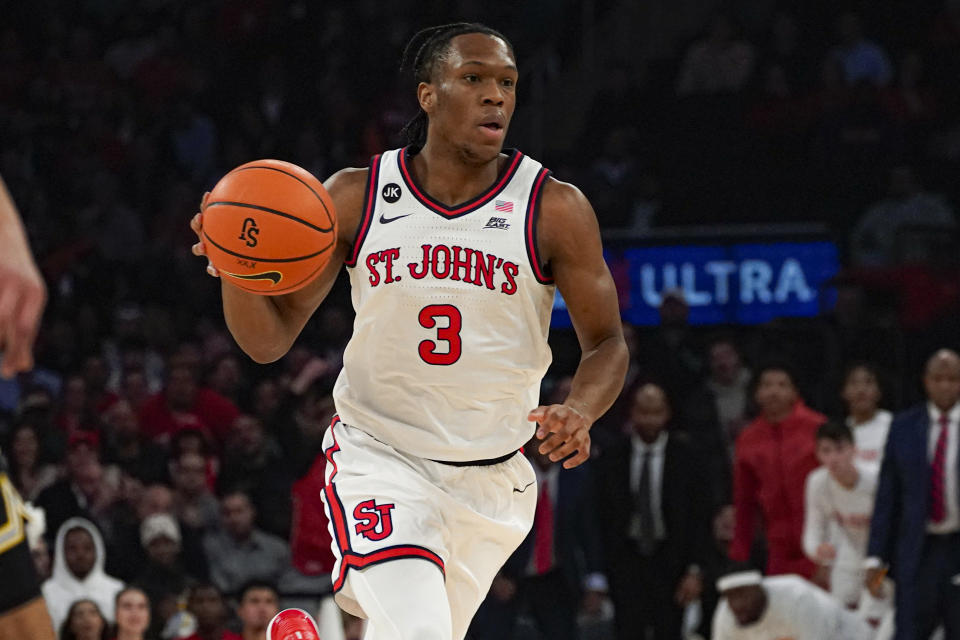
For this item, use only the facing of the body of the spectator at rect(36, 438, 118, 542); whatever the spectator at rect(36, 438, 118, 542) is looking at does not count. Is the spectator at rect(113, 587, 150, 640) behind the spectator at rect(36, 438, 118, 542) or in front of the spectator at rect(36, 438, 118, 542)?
in front

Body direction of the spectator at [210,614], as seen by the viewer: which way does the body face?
toward the camera

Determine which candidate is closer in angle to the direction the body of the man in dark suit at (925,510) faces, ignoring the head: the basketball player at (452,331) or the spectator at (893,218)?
the basketball player

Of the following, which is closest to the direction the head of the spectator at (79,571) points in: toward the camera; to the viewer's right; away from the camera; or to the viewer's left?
toward the camera

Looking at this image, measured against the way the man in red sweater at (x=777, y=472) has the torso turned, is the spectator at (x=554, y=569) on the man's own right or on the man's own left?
on the man's own right

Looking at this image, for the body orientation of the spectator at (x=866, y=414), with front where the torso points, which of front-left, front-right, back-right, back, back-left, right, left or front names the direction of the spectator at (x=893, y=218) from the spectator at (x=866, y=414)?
back-right

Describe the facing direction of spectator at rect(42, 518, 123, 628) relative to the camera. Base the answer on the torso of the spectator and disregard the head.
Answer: toward the camera

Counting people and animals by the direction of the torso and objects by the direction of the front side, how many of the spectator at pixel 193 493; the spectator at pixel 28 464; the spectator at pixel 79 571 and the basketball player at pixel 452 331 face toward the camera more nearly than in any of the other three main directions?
4

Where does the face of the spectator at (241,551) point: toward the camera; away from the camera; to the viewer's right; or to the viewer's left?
toward the camera

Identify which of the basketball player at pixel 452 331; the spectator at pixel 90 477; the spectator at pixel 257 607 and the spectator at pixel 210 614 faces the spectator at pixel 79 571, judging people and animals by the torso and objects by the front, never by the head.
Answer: the spectator at pixel 90 477

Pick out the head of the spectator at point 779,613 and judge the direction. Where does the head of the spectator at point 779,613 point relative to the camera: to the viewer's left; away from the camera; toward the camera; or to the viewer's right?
toward the camera

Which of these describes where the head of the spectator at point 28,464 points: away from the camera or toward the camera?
toward the camera

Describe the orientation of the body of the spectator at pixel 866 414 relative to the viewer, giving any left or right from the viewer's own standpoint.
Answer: facing the viewer and to the left of the viewer

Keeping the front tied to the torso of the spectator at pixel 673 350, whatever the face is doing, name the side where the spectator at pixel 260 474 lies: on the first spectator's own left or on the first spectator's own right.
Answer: on the first spectator's own right
